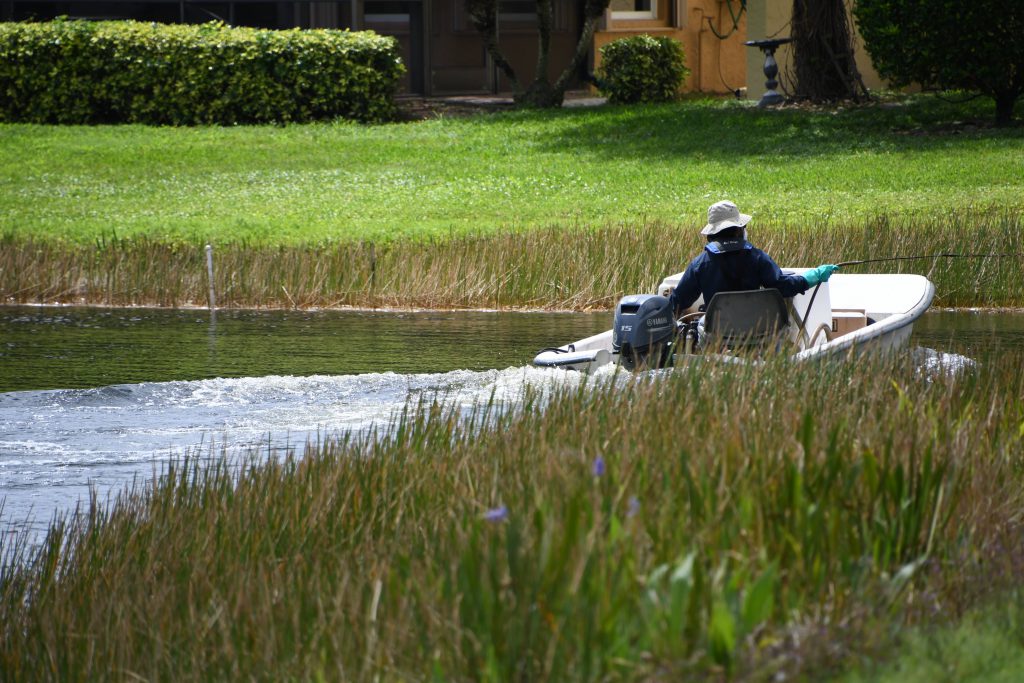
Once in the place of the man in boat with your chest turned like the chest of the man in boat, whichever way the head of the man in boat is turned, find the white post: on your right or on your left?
on your left

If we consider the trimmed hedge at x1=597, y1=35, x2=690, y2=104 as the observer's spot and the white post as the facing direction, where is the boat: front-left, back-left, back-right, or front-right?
front-left

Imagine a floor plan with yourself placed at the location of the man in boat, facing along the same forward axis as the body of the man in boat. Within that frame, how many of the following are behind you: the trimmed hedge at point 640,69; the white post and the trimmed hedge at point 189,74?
0

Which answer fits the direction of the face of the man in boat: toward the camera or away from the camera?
away from the camera

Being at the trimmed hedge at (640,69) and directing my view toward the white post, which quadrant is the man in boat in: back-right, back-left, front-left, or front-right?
front-left

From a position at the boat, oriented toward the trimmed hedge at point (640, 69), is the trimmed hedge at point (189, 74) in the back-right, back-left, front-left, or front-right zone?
front-left

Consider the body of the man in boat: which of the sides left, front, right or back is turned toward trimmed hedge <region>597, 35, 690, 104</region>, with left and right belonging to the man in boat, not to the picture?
front

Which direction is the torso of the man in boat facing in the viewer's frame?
away from the camera

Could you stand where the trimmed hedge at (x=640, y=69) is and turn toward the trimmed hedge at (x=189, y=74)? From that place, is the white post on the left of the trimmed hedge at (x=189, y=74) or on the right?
left
